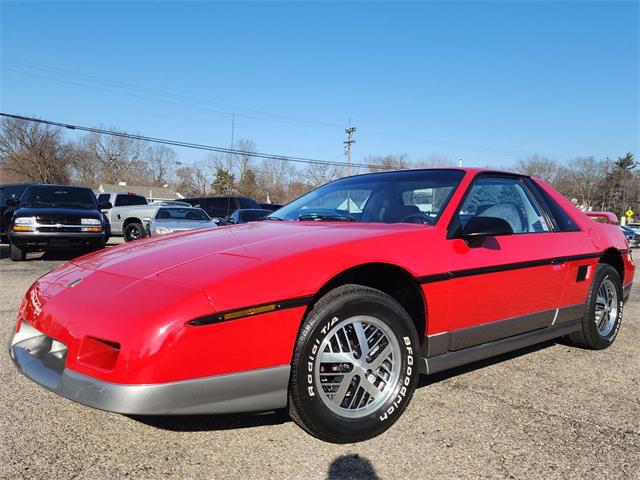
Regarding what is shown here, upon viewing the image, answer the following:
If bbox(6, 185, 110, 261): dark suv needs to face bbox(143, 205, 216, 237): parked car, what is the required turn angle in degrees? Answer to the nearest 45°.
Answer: approximately 135° to its left

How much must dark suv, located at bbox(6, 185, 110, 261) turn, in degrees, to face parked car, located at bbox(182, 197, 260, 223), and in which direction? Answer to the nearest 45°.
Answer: approximately 135° to its left

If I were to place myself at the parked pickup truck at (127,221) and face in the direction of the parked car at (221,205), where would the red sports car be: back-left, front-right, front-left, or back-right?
back-right

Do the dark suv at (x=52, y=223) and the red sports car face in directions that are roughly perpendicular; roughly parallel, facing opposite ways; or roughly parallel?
roughly perpendicular

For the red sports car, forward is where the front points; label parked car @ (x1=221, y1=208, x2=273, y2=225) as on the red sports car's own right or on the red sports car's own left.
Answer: on the red sports car's own right

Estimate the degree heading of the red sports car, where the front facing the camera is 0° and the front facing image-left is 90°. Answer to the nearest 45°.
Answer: approximately 45°

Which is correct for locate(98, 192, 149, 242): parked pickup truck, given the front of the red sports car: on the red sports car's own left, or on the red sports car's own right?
on the red sports car's own right

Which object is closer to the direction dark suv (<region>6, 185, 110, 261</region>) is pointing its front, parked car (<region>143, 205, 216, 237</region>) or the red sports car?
the red sports car

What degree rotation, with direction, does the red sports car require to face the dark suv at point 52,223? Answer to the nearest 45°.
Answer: approximately 90° to its right

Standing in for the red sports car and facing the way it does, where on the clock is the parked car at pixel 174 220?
The parked car is roughly at 4 o'clock from the red sports car.

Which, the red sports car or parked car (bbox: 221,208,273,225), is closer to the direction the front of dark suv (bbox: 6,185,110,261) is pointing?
the red sports car
